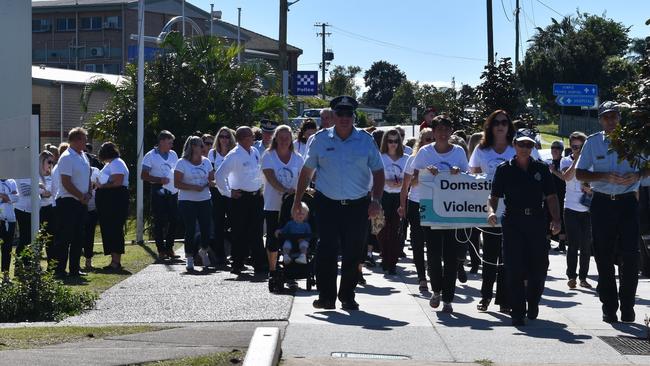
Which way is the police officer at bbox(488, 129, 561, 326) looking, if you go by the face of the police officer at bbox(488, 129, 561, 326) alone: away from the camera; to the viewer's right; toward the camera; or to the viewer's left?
toward the camera

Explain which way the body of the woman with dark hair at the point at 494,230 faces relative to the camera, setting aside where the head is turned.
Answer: toward the camera

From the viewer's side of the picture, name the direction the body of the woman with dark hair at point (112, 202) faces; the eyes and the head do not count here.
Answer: to the viewer's left

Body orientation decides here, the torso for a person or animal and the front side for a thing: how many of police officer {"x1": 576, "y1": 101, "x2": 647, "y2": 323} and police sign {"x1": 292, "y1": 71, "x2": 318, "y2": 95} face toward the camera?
2

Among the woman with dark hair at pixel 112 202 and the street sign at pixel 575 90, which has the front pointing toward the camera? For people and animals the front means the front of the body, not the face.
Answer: the street sign

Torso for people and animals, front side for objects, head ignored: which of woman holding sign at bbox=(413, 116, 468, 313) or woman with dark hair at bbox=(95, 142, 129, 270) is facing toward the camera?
the woman holding sign

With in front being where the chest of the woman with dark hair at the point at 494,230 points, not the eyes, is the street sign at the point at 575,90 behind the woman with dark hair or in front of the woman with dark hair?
behind

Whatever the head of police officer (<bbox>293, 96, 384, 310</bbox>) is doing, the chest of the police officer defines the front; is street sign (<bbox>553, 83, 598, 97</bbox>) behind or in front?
behind

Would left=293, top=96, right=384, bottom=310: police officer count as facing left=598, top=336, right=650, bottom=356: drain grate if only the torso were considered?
no

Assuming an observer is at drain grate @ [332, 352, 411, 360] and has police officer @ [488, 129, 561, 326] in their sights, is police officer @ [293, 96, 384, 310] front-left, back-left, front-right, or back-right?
front-left

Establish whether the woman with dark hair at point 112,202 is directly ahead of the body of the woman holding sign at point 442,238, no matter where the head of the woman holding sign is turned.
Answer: no

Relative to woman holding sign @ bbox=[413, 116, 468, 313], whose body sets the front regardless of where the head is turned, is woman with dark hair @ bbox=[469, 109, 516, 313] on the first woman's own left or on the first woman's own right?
on the first woman's own left

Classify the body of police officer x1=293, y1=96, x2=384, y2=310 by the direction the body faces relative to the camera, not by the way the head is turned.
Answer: toward the camera

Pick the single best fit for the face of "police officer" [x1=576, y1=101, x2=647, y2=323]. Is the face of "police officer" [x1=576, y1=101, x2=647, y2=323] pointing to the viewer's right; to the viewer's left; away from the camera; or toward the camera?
toward the camera

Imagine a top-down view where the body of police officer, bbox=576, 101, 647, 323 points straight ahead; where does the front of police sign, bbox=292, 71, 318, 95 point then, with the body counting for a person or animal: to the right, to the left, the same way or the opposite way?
the same way

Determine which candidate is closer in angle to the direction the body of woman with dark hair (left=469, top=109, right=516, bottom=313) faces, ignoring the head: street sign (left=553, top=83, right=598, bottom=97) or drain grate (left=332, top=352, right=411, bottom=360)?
the drain grate

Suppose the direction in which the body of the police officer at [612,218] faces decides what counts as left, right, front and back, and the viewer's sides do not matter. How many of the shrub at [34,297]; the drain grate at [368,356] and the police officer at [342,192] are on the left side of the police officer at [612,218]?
0

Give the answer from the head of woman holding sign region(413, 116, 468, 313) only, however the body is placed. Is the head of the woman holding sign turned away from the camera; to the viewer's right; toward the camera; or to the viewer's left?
toward the camera
